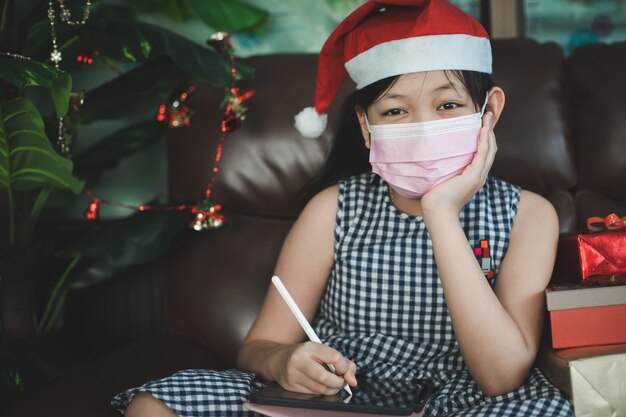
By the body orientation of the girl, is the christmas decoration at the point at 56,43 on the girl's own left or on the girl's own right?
on the girl's own right

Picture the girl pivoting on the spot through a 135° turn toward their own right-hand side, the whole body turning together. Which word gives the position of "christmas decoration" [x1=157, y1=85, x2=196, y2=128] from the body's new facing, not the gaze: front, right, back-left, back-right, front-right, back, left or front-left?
front

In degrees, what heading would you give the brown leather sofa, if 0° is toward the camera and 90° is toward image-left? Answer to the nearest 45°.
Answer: approximately 0°
